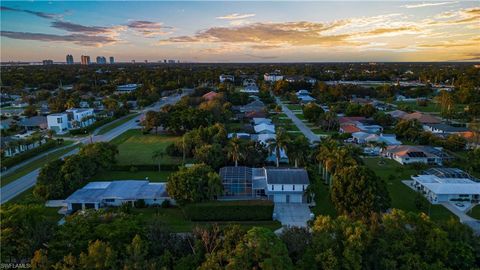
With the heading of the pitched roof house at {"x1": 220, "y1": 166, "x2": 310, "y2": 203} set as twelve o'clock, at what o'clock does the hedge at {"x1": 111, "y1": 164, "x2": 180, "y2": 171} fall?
The hedge is roughly at 4 o'clock from the pitched roof house.

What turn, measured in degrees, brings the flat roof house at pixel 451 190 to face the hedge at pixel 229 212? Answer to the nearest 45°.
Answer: approximately 45° to its right

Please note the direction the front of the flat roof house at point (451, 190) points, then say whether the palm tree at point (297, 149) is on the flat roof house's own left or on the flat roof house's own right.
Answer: on the flat roof house's own right

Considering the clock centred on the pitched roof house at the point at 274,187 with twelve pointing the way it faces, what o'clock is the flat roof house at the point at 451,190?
the flat roof house at the point at 451,190 is roughly at 9 o'clock from the pitched roof house at the point at 274,187.

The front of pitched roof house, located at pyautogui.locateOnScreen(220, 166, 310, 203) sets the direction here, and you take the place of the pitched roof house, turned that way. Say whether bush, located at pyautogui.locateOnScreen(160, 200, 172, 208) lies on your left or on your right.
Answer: on your right

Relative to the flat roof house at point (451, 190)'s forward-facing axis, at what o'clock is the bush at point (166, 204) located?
The bush is roughly at 2 o'clock from the flat roof house.

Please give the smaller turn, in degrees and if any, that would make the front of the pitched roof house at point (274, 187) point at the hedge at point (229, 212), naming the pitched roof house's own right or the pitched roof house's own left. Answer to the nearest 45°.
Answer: approximately 45° to the pitched roof house's own right

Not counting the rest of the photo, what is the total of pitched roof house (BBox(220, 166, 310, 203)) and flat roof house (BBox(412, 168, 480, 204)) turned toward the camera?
2

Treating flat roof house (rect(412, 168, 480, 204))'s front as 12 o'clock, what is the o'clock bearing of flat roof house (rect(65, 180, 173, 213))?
flat roof house (rect(65, 180, 173, 213)) is roughly at 2 o'clock from flat roof house (rect(412, 168, 480, 204)).

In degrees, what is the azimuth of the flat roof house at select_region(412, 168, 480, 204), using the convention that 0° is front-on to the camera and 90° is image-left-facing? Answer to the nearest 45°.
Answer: approximately 0°

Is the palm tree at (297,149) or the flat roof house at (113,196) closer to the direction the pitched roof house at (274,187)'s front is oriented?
the flat roof house

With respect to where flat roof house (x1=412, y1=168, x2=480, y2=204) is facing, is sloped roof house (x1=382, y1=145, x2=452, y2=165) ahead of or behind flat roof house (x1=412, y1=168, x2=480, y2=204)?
behind

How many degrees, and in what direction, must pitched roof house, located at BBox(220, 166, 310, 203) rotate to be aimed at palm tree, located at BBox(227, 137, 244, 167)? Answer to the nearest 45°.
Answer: approximately 135° to its right
